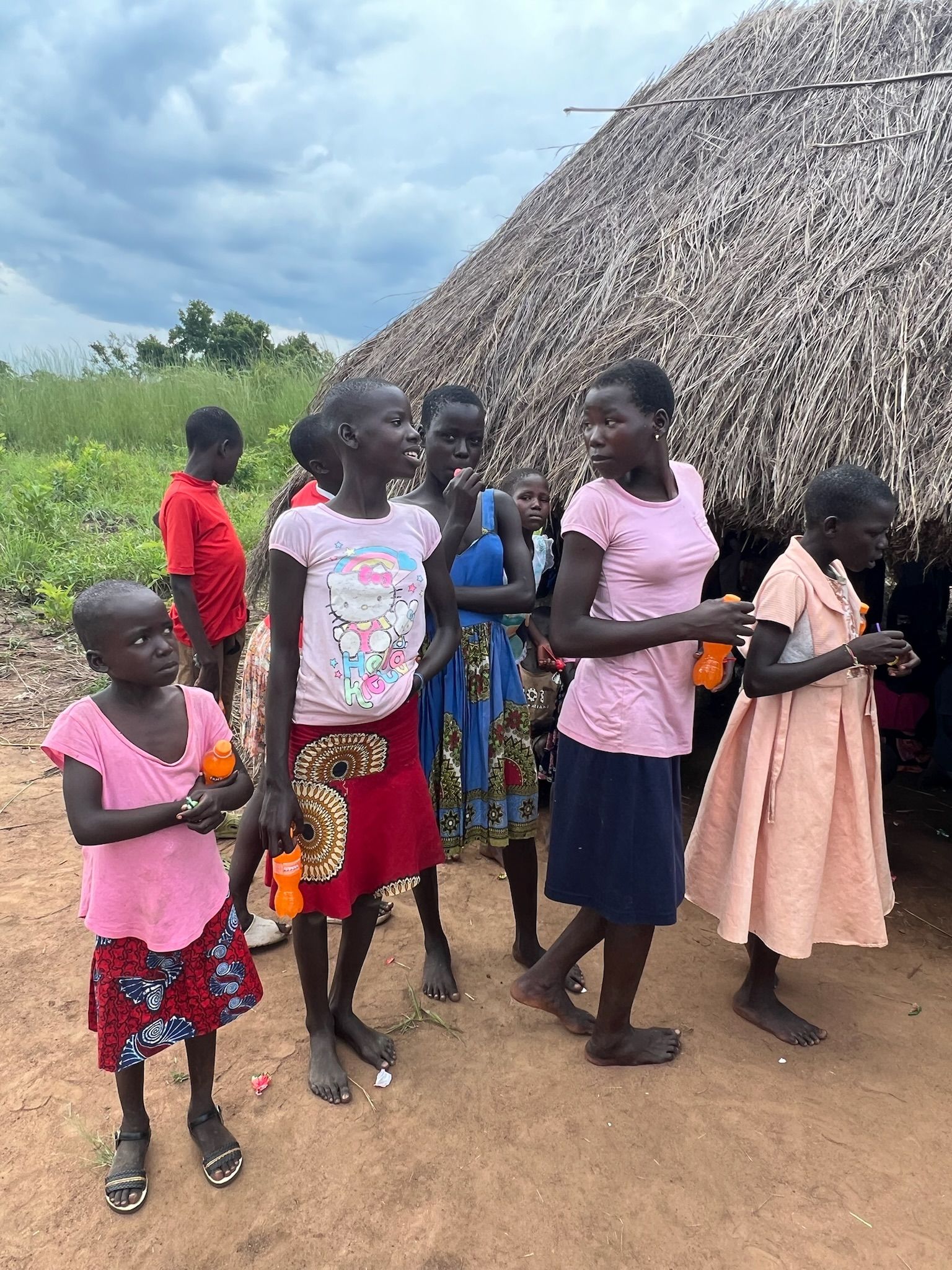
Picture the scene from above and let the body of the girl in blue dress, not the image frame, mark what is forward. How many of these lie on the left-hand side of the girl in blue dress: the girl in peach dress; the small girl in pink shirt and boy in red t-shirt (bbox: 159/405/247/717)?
1

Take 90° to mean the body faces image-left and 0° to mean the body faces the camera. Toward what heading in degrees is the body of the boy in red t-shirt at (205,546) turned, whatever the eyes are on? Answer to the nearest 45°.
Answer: approximately 270°

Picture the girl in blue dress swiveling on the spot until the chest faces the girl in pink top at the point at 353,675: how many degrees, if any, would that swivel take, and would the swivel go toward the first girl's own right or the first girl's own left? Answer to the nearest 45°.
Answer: approximately 45° to the first girl's own right

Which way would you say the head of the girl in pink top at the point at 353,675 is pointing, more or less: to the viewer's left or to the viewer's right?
to the viewer's right

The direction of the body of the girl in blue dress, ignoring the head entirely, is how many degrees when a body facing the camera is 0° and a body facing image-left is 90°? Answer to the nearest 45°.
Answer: approximately 0°

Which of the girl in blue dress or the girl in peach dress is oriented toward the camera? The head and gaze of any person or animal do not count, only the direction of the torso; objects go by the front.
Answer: the girl in blue dress

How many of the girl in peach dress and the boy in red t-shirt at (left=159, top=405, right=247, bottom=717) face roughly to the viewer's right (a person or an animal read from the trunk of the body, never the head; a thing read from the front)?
2

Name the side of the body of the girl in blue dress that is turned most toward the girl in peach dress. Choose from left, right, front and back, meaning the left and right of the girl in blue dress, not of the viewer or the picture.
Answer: left

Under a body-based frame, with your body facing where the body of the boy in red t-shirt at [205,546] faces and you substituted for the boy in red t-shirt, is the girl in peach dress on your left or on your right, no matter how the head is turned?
on your right

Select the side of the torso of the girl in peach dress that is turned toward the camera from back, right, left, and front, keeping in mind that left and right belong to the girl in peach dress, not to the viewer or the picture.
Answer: right

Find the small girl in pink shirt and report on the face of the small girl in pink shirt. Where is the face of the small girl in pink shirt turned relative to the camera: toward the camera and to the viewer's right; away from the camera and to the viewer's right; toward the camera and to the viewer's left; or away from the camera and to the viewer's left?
toward the camera and to the viewer's right

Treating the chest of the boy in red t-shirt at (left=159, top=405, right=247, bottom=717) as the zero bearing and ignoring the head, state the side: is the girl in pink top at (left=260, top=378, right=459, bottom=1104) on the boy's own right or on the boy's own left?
on the boy's own right

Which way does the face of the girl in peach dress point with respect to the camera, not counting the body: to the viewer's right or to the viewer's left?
to the viewer's right

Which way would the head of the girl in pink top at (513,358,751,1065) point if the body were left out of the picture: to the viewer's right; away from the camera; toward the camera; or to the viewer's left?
to the viewer's left

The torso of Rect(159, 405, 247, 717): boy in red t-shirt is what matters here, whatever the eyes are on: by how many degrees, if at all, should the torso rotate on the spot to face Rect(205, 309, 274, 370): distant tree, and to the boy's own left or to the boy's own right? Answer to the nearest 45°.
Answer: approximately 90° to the boy's own left

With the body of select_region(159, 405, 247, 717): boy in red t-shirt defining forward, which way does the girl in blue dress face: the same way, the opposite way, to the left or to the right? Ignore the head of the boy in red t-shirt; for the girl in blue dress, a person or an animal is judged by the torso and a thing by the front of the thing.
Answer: to the right

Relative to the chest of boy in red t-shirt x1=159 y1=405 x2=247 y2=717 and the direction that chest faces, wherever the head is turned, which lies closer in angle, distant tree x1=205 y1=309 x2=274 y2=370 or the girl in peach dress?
the girl in peach dress
